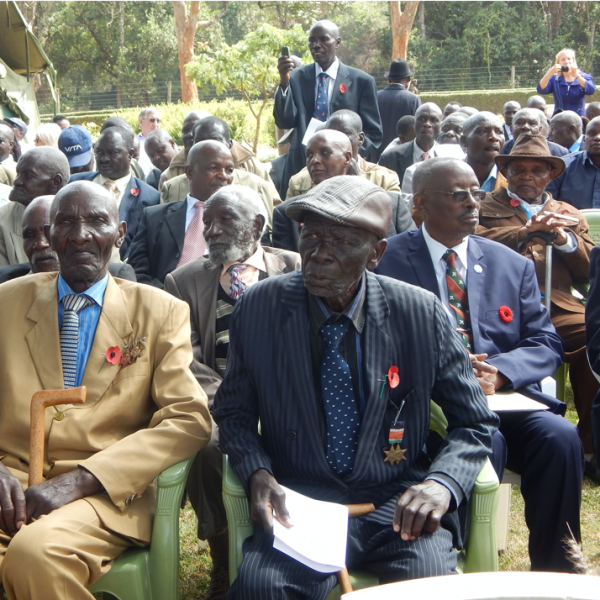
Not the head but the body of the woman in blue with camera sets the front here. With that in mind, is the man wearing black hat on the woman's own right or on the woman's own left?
on the woman's own right

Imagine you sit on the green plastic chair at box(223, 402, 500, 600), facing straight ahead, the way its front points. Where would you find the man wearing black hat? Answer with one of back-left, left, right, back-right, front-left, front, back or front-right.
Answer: back

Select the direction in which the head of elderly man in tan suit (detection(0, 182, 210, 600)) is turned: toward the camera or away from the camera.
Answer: toward the camera

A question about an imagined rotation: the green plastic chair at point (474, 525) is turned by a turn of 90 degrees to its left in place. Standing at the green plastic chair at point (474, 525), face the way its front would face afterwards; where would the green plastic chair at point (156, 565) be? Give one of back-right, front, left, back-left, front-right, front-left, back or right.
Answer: back

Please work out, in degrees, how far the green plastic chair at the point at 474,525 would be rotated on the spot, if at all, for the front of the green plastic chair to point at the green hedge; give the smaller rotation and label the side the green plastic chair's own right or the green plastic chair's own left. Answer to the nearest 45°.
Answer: approximately 180°

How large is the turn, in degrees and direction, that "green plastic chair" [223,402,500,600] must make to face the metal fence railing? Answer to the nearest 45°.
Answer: approximately 180°

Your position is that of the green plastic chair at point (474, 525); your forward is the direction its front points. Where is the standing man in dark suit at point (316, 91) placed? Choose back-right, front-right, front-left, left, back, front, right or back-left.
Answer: back

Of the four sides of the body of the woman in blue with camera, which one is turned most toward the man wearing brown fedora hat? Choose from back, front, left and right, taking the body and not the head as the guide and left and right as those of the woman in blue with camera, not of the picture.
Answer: front

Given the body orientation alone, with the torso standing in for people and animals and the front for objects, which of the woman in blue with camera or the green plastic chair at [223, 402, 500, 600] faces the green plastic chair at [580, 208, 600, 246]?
the woman in blue with camera

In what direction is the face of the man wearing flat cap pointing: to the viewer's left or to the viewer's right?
to the viewer's left

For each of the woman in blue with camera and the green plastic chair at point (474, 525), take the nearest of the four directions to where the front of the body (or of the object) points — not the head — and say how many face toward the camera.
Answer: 2

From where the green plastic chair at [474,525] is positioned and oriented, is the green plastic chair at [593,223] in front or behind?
behind

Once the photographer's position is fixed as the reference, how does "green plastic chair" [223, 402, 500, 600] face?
facing the viewer

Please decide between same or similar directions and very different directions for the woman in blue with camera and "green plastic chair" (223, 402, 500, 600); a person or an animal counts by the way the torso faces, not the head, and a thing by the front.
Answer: same or similar directions

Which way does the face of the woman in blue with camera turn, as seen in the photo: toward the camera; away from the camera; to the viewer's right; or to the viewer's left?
toward the camera

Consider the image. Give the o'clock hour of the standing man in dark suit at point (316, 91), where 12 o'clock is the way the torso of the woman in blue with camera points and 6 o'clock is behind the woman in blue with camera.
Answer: The standing man in dark suit is roughly at 1 o'clock from the woman in blue with camera.

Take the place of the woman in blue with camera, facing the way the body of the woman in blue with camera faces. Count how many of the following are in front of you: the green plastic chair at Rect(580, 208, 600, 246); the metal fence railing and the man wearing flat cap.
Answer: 2

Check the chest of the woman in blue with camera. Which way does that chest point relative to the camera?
toward the camera
